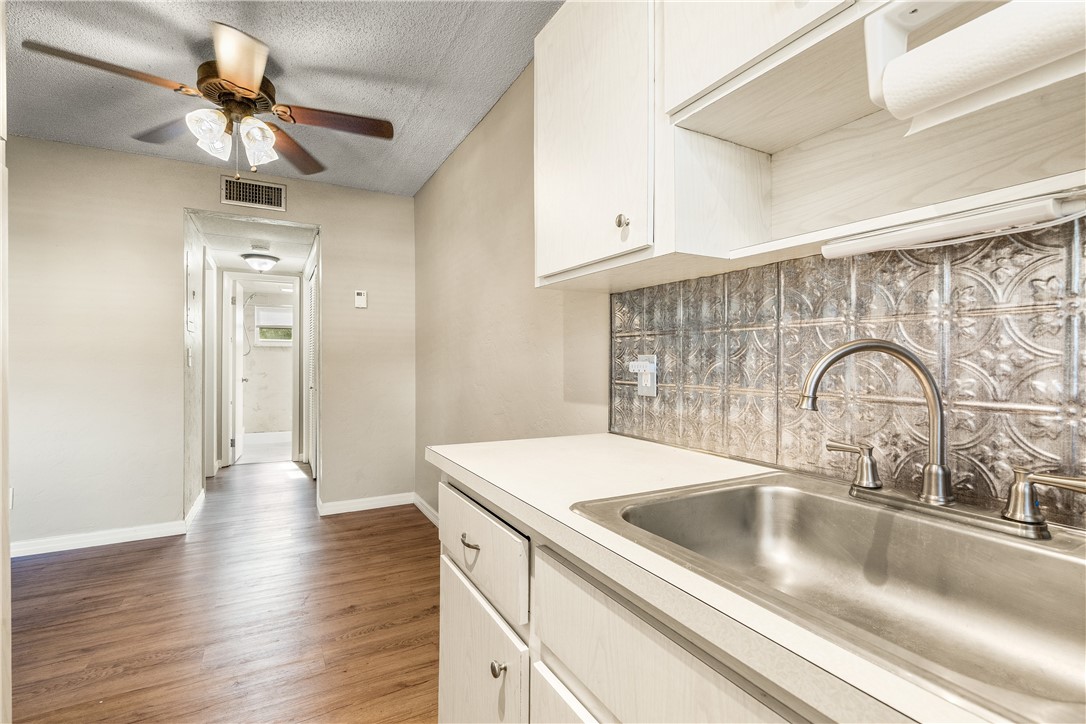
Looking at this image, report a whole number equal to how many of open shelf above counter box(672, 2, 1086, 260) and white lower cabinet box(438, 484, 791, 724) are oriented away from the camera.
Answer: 0

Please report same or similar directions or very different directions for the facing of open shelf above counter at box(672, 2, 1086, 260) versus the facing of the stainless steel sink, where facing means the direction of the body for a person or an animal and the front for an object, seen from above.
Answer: same or similar directions

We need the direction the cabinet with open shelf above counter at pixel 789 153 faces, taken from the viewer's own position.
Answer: facing the viewer and to the left of the viewer

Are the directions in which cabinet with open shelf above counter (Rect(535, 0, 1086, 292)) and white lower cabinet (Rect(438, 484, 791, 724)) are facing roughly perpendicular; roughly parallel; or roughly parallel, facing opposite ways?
roughly parallel

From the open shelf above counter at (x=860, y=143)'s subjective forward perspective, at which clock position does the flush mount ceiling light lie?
The flush mount ceiling light is roughly at 2 o'clock from the open shelf above counter.
